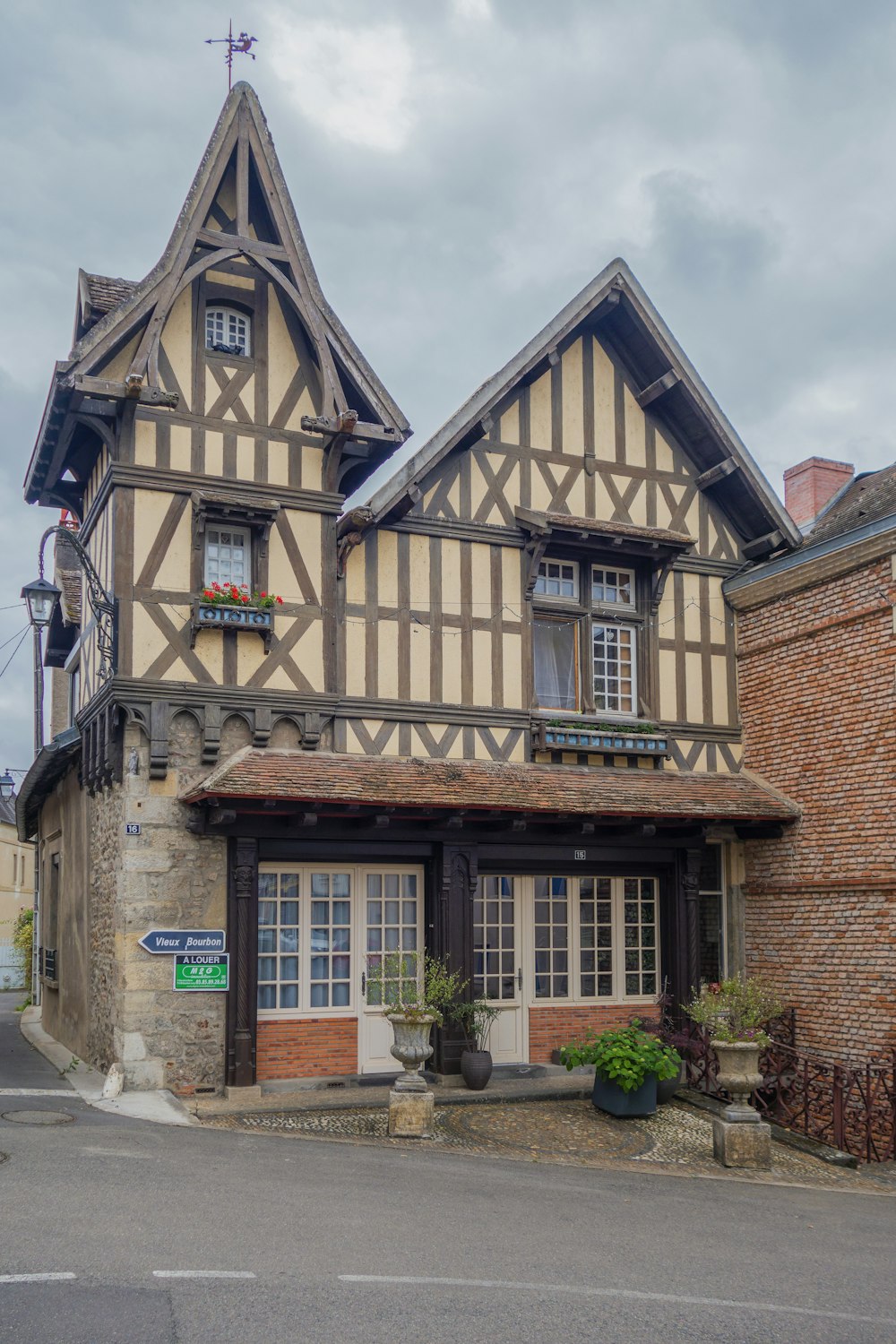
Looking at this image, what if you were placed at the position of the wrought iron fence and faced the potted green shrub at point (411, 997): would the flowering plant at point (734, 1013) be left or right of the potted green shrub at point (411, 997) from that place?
left

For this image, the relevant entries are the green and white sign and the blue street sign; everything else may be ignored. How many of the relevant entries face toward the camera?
2

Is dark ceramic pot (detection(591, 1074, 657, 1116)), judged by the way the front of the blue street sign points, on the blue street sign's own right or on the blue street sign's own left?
on the blue street sign's own left

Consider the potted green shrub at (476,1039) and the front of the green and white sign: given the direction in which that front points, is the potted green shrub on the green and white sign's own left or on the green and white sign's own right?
on the green and white sign's own left

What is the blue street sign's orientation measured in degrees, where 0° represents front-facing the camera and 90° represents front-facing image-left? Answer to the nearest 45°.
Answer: approximately 0°

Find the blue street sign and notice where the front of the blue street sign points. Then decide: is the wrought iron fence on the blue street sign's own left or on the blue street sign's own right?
on the blue street sign's own left

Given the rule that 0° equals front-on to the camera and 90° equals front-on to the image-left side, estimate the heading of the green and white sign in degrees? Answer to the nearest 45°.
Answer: approximately 0°
